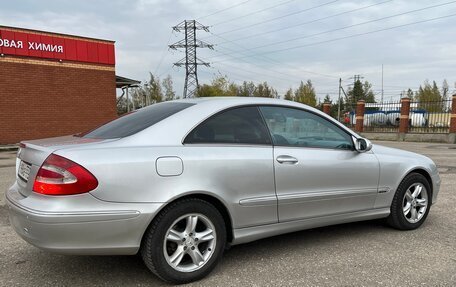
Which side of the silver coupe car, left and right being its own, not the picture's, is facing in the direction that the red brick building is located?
left

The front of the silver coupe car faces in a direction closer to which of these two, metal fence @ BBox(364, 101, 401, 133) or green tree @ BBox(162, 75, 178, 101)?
the metal fence

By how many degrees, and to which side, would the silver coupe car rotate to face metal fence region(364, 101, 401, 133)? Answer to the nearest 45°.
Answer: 0° — it already faces it

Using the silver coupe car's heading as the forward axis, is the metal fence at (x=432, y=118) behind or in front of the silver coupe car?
in front

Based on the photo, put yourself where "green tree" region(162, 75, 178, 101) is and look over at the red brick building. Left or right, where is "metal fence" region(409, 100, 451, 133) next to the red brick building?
left

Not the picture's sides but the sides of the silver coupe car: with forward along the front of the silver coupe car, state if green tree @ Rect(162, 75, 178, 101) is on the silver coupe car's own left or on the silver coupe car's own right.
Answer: on the silver coupe car's own left

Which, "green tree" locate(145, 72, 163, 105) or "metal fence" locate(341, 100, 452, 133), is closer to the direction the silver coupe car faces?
the metal fence

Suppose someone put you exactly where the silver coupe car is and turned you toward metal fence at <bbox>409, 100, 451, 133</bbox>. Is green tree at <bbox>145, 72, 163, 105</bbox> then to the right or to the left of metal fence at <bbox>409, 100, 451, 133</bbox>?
left

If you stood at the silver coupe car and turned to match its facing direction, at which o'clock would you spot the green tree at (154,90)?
The green tree is roughly at 10 o'clock from the silver coupe car.

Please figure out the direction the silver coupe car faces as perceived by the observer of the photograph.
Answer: facing away from the viewer and to the right of the viewer
